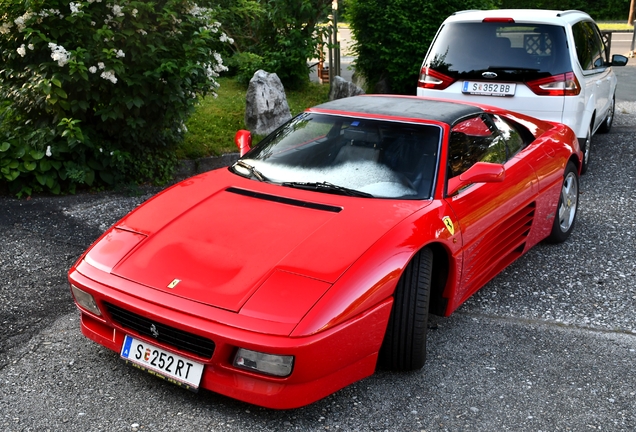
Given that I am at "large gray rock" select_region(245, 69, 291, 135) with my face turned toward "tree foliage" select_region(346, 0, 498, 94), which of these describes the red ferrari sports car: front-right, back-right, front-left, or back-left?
back-right

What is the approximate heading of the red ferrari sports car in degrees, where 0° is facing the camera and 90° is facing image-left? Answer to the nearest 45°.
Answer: approximately 45°

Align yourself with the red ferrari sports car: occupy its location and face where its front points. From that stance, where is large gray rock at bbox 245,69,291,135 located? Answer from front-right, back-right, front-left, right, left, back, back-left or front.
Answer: back-right

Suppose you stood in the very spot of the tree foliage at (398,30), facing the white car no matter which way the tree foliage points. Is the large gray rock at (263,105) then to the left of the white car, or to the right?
right

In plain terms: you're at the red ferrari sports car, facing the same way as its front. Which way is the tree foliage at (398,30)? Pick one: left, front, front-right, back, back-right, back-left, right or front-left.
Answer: back-right

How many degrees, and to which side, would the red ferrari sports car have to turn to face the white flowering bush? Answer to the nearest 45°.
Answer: approximately 90° to its right

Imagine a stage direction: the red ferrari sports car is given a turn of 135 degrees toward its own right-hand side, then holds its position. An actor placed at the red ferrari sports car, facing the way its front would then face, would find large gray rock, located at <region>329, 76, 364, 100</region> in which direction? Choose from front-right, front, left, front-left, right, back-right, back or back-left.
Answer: front

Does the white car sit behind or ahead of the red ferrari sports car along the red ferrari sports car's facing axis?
behind
